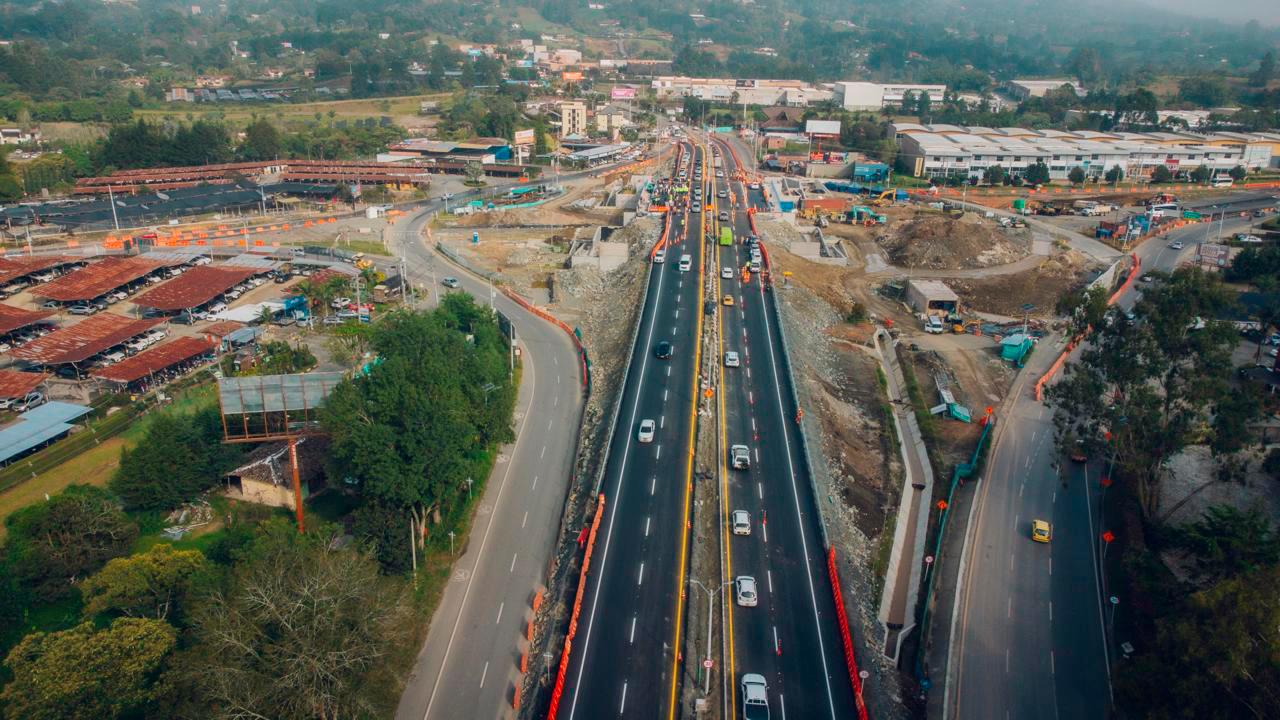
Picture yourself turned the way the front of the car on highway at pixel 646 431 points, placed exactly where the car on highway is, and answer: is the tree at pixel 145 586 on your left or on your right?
on your right

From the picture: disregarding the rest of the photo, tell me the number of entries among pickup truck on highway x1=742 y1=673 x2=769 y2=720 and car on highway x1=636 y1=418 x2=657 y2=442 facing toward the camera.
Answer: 1

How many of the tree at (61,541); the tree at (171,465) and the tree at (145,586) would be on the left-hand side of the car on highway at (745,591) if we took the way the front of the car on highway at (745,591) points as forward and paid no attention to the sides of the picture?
3

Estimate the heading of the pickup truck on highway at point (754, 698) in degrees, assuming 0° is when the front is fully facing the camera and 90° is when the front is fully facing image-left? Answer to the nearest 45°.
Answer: approximately 180°

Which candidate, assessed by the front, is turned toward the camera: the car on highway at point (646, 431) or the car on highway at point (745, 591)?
the car on highway at point (646, 431)

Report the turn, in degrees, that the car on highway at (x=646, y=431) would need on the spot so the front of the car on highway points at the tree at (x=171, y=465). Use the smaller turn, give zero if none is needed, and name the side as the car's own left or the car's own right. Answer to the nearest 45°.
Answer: approximately 90° to the car's own right

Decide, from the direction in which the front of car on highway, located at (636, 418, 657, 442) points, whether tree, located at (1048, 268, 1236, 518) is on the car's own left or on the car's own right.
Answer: on the car's own left

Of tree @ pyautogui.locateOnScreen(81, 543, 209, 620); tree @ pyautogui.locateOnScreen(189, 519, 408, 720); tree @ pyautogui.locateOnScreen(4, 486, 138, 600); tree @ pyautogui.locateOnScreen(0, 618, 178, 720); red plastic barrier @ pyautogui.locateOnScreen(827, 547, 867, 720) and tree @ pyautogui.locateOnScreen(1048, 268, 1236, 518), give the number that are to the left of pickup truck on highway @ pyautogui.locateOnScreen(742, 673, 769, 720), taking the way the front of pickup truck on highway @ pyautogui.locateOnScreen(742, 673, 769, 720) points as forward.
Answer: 4

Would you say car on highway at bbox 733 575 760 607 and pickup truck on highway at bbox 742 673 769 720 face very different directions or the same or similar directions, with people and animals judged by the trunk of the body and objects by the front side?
same or similar directions

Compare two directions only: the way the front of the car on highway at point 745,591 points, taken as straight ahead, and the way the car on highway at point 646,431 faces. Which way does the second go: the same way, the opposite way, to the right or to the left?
the opposite way

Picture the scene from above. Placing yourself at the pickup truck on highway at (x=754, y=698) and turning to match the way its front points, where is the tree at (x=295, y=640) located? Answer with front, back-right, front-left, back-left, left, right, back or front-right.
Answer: left

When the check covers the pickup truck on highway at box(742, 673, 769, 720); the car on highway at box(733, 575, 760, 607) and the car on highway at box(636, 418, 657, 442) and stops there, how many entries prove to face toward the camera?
1

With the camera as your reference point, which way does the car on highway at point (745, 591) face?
facing away from the viewer

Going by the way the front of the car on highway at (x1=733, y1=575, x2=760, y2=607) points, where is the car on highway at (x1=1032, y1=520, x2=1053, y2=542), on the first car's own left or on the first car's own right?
on the first car's own right

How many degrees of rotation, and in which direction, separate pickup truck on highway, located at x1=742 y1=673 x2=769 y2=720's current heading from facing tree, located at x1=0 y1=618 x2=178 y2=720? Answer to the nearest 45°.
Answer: approximately 90° to its left

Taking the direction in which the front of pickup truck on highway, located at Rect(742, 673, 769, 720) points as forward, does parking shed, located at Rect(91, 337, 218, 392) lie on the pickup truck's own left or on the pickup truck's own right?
on the pickup truck's own left

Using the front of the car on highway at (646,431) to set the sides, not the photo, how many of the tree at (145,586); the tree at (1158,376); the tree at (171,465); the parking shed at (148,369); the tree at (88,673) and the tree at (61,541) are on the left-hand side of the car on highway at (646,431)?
1

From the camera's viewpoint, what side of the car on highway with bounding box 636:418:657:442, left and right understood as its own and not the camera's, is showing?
front
